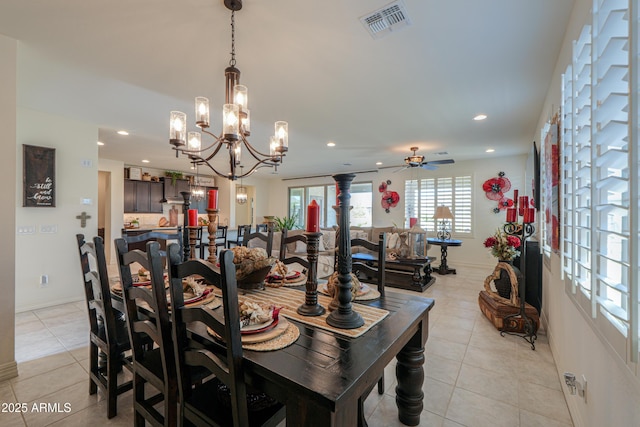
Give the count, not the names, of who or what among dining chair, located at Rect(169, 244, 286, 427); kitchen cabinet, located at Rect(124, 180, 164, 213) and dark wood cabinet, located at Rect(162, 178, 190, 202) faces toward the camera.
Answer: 2

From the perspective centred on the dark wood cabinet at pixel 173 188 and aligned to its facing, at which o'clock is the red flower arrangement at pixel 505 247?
The red flower arrangement is roughly at 11 o'clock from the dark wood cabinet.

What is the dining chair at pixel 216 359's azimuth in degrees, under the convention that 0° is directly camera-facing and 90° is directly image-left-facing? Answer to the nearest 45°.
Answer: approximately 225°

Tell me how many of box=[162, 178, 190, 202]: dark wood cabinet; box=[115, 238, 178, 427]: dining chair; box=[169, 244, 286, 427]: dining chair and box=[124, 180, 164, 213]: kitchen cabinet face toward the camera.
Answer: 2

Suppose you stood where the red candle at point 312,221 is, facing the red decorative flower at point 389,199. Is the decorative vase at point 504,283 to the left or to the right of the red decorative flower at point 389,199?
right

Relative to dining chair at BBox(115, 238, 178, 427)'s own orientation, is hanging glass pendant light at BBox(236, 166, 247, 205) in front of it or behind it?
in front

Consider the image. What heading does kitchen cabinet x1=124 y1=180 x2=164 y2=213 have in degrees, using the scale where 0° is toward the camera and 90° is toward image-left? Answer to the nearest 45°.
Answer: approximately 0°

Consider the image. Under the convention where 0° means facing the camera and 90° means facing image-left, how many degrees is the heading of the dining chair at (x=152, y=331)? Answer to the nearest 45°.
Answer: approximately 225°
